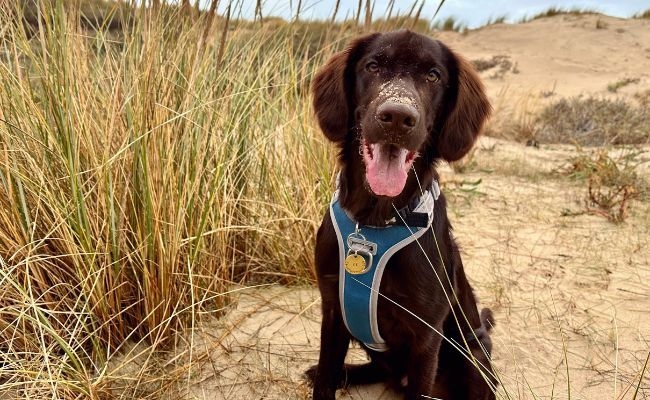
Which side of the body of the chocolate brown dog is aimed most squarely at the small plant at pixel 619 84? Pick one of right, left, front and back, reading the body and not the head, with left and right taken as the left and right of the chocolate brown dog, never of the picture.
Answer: back

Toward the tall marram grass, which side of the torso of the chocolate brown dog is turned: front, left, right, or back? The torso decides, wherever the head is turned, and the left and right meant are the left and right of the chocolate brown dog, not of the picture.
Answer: right

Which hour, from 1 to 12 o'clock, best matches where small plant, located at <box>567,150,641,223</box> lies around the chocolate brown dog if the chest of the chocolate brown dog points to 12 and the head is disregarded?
The small plant is roughly at 7 o'clock from the chocolate brown dog.

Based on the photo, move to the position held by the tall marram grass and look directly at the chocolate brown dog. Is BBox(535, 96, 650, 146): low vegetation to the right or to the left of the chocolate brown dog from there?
left

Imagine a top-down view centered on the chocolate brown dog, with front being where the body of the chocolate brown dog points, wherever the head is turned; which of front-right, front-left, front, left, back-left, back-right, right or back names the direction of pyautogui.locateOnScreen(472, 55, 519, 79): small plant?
back

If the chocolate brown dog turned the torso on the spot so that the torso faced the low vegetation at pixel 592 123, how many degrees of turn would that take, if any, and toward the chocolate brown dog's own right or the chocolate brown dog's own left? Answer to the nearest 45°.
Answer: approximately 180°

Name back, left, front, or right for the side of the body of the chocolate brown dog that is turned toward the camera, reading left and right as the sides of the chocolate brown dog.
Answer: front

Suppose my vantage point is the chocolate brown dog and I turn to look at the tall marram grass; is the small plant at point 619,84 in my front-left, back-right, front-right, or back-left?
back-right
